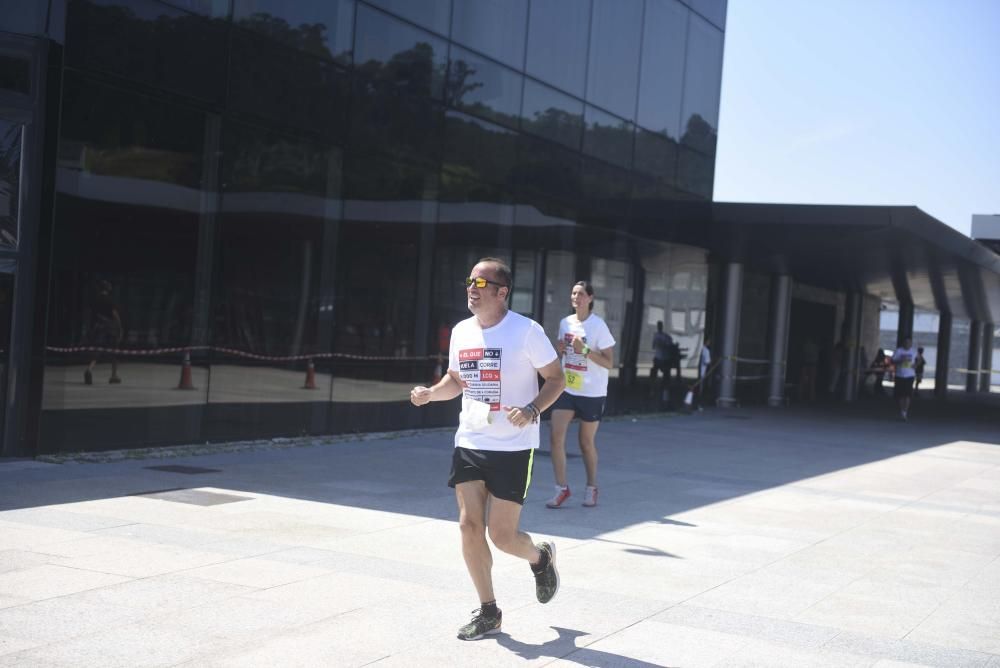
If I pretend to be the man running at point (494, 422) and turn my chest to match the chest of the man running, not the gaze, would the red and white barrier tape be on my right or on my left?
on my right

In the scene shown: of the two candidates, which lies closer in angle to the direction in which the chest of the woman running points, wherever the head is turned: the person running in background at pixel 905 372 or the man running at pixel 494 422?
the man running

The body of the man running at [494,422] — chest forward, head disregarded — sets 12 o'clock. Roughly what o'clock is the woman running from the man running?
The woman running is roughly at 5 o'clock from the man running.

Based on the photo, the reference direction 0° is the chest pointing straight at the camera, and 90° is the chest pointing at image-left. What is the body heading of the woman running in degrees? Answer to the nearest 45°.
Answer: approximately 45°

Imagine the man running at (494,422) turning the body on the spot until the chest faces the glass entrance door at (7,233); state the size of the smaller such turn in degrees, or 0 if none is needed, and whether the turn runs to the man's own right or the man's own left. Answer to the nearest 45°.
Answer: approximately 90° to the man's own right
